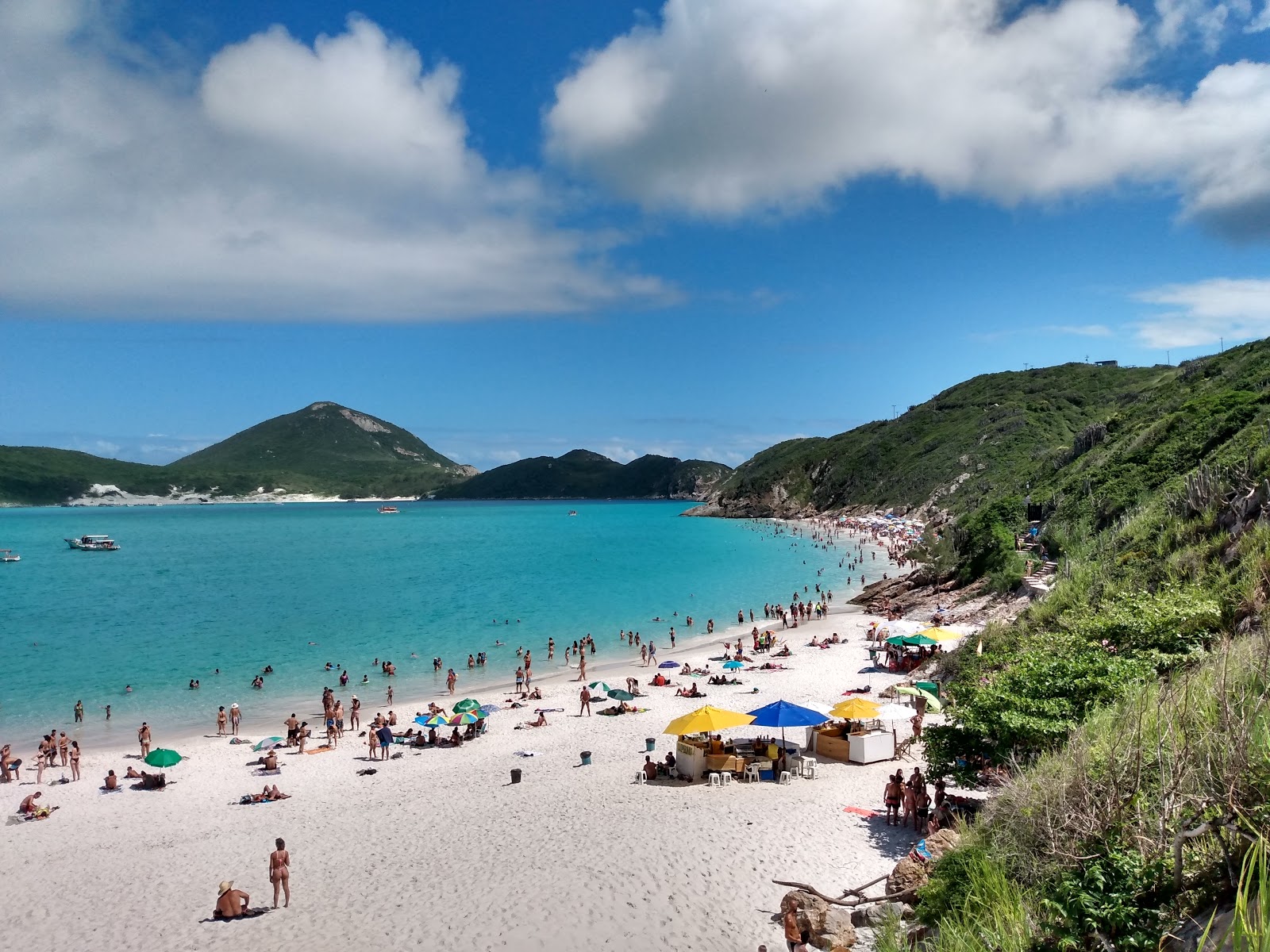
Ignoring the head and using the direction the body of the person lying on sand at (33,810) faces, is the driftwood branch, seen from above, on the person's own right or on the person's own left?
on the person's own right

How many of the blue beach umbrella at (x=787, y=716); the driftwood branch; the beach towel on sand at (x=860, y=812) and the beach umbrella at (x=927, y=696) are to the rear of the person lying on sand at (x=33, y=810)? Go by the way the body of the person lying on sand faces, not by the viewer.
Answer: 0

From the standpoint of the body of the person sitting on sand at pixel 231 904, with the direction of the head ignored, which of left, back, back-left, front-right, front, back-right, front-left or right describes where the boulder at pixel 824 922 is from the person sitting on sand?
back-right

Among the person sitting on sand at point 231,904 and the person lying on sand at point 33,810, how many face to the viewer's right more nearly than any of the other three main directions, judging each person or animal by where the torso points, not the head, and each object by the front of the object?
1

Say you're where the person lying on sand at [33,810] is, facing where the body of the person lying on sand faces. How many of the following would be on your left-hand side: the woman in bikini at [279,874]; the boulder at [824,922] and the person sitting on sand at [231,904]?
0

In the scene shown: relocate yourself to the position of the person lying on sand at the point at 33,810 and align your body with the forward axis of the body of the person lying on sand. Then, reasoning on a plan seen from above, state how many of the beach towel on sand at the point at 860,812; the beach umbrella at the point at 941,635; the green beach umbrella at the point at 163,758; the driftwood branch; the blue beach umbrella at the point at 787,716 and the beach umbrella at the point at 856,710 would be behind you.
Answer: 0

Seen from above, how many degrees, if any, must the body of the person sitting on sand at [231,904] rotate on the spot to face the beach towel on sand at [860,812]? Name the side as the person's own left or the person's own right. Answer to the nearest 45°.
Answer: approximately 90° to the person's own right

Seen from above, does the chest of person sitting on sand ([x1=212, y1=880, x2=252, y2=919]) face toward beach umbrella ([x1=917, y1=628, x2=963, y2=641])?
no

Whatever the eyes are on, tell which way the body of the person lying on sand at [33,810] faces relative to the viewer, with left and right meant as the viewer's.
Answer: facing to the right of the viewer

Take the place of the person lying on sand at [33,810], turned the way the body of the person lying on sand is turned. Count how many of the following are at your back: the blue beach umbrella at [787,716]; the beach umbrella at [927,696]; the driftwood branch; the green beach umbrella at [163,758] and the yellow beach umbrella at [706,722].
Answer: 0

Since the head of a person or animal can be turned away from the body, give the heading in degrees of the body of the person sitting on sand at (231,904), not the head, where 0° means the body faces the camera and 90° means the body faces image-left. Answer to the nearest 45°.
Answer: approximately 180°

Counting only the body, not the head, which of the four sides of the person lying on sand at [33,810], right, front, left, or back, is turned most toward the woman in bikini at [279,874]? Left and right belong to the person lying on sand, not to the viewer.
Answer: right

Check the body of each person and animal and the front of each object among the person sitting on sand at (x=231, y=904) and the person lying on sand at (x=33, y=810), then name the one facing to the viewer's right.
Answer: the person lying on sand

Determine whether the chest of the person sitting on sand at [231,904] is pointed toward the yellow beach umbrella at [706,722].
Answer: no
